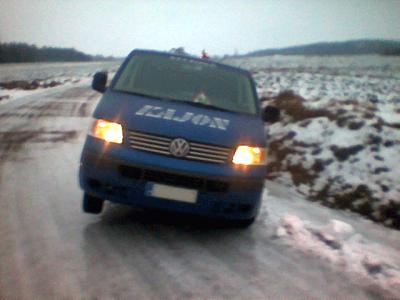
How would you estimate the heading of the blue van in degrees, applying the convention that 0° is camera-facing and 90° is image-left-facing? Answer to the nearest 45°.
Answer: approximately 0°
